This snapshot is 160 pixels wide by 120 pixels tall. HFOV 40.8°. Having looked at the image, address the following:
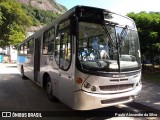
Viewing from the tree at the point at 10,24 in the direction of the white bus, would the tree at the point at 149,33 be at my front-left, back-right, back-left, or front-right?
front-left

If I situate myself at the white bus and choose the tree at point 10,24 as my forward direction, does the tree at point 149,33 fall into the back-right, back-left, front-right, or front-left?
front-right

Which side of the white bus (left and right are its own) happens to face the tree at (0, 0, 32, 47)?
back

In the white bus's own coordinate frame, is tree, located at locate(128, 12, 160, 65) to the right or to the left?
on its left
